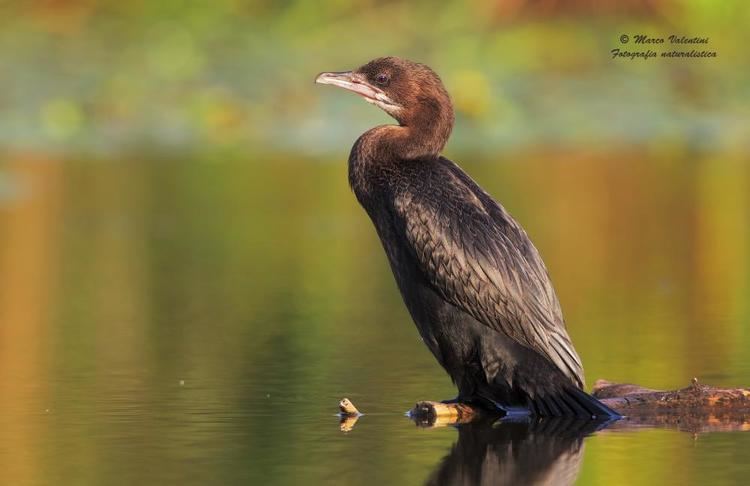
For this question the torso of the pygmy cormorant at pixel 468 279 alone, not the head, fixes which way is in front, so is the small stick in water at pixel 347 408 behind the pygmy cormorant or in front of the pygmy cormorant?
in front

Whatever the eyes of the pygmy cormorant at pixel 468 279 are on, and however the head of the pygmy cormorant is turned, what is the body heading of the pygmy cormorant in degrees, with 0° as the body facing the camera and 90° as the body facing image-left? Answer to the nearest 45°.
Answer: approximately 90°
